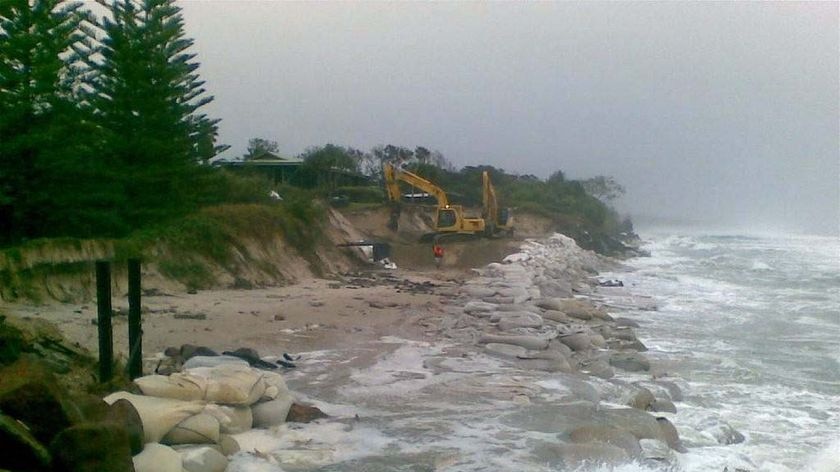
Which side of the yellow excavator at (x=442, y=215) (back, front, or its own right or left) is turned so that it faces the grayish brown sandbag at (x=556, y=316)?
left

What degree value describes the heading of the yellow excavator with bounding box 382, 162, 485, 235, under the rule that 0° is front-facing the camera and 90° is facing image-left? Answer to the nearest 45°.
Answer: approximately 90°

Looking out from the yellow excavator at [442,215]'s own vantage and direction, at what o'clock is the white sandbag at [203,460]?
The white sandbag is roughly at 9 o'clock from the yellow excavator.

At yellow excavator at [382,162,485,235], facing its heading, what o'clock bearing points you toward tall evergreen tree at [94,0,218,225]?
The tall evergreen tree is roughly at 10 o'clock from the yellow excavator.

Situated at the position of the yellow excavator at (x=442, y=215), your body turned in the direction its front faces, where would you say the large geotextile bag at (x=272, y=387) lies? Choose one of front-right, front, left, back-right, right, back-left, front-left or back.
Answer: left

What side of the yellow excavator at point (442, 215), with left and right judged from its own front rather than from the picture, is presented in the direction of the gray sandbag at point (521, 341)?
left

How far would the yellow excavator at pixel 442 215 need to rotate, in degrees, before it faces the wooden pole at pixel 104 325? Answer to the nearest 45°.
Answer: approximately 90° to its left

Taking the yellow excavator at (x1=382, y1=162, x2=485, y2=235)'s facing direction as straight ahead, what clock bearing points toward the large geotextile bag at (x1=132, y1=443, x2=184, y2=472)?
The large geotextile bag is roughly at 9 o'clock from the yellow excavator.

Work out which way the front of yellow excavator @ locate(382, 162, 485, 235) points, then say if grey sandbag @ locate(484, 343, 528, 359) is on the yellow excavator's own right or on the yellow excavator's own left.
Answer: on the yellow excavator's own left

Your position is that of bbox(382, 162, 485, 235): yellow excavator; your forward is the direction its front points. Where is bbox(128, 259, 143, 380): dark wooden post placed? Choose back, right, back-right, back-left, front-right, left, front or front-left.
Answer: left

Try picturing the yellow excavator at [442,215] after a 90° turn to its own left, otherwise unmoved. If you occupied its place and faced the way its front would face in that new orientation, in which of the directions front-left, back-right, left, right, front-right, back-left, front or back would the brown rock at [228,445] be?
front

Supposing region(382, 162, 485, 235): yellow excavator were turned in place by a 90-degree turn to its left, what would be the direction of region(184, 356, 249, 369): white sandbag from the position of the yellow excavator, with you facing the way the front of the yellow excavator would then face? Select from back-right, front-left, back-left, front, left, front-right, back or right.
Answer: front

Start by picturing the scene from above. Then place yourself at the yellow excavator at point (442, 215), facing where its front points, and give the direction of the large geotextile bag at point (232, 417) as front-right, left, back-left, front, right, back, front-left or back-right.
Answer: left

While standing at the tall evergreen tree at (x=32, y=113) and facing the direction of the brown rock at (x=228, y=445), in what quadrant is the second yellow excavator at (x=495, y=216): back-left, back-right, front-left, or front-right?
back-left

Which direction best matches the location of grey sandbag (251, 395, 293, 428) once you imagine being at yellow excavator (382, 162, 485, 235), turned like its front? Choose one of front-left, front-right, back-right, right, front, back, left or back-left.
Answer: left
